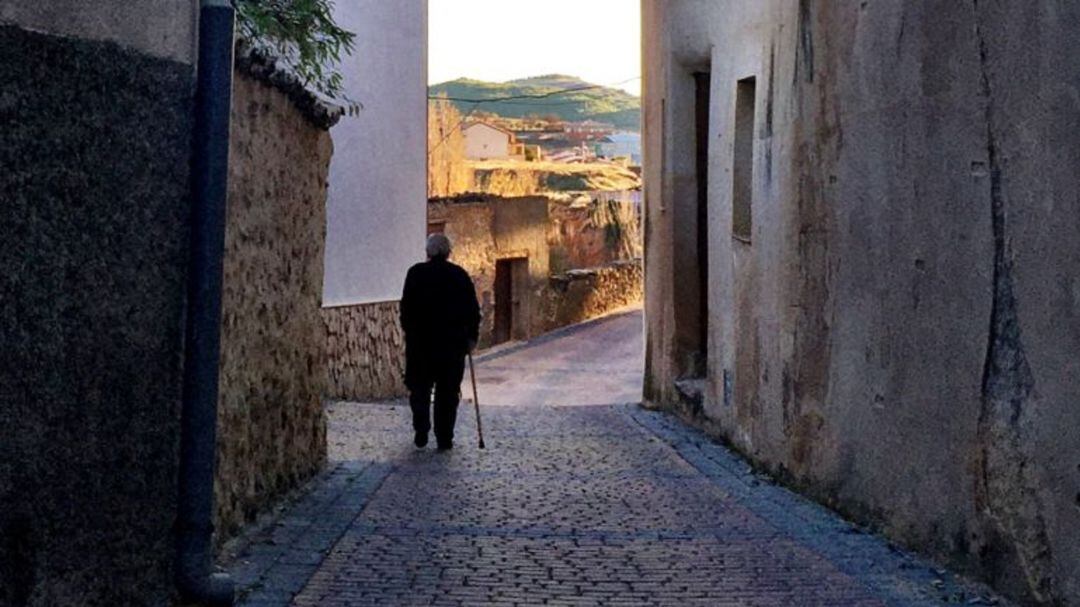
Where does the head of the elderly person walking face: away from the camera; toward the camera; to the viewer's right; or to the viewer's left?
away from the camera

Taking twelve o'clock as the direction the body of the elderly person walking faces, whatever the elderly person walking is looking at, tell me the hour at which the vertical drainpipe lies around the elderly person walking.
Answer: The vertical drainpipe is roughly at 6 o'clock from the elderly person walking.

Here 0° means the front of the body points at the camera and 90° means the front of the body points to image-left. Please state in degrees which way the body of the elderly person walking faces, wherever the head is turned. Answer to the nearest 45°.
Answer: approximately 180°
